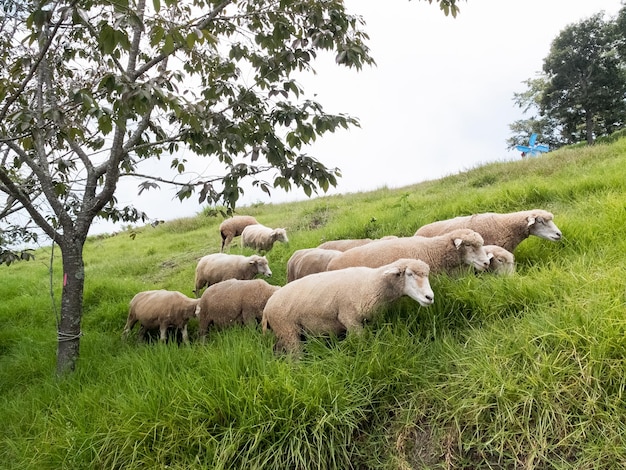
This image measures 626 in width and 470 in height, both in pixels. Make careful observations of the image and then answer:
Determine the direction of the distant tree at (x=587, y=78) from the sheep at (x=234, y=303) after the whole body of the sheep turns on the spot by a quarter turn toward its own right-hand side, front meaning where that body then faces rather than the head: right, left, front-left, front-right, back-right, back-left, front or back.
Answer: back-left

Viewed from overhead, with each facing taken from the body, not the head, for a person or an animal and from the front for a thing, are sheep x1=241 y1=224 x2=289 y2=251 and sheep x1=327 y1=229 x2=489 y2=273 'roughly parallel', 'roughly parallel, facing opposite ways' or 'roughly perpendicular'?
roughly parallel

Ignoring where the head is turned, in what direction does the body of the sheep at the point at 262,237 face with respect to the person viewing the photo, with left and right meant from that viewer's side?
facing to the right of the viewer

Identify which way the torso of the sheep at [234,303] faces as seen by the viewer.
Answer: to the viewer's right

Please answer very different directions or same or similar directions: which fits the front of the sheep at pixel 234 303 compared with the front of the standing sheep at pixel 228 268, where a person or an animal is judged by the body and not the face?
same or similar directions

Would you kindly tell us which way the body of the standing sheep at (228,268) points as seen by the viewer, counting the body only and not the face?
to the viewer's right

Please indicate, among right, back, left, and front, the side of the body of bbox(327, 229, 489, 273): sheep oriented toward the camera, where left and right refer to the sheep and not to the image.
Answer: right

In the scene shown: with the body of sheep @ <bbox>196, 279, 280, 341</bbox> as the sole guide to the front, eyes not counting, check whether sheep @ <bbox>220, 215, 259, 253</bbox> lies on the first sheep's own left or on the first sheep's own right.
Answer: on the first sheep's own left

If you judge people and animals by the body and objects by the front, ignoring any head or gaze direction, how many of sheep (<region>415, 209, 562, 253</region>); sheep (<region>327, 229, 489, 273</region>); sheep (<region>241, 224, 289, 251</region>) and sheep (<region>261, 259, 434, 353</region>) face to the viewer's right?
4

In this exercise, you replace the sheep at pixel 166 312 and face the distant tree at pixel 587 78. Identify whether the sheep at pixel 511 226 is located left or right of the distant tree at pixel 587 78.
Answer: right

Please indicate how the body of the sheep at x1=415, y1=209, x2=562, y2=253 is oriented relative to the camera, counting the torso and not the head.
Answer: to the viewer's right

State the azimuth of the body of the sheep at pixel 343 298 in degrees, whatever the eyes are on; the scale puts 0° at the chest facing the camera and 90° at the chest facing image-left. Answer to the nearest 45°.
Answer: approximately 270°

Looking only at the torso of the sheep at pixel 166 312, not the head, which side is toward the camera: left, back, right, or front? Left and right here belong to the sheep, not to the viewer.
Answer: right

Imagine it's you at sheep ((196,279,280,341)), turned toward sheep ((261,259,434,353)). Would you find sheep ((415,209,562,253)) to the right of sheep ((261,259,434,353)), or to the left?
left
